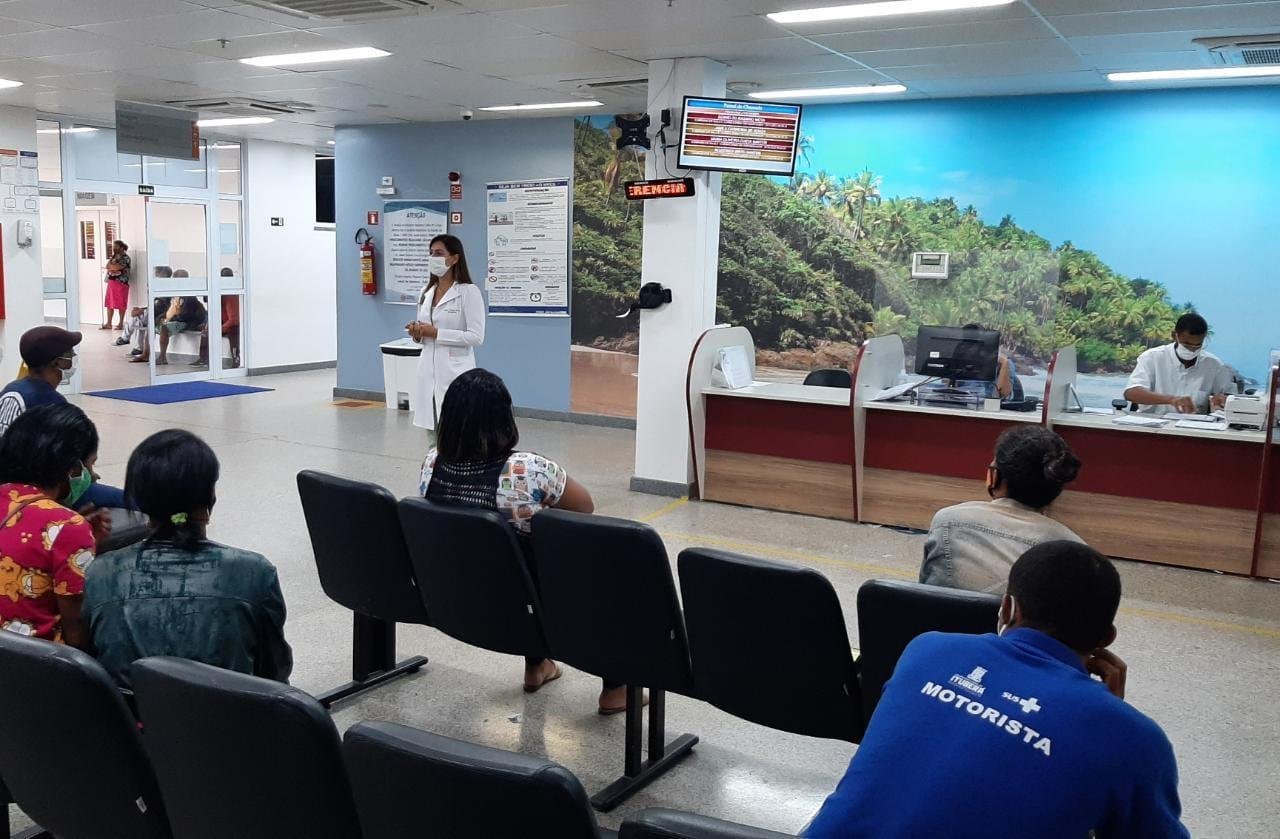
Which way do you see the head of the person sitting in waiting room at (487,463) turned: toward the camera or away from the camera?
away from the camera

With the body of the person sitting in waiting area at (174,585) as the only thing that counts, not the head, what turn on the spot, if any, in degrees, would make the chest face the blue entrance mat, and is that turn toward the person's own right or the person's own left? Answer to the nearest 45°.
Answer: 0° — they already face it

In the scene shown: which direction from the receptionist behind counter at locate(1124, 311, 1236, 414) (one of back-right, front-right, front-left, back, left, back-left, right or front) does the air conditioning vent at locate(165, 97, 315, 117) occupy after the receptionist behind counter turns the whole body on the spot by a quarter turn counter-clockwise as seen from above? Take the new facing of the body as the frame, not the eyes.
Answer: back

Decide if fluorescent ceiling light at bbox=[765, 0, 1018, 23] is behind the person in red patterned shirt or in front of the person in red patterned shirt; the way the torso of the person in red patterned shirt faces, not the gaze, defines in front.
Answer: in front

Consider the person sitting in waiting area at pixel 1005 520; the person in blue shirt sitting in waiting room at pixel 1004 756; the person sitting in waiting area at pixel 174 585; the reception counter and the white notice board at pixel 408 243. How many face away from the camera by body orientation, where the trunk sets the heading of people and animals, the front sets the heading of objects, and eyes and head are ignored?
3

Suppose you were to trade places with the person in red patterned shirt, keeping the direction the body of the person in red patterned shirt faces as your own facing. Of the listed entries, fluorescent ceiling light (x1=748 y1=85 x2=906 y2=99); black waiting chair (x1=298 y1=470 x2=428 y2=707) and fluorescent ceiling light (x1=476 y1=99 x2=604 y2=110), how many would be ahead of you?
3

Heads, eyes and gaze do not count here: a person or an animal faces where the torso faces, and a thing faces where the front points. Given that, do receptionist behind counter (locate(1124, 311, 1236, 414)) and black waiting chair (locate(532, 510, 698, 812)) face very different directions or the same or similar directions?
very different directions

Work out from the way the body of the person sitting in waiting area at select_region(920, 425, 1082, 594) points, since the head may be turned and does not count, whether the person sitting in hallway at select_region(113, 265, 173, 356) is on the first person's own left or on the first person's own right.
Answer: on the first person's own left

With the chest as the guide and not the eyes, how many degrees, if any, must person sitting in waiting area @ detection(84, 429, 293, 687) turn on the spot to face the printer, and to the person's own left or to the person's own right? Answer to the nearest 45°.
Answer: approximately 90° to the person's own right

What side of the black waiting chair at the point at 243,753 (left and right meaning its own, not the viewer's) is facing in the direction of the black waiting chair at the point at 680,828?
right

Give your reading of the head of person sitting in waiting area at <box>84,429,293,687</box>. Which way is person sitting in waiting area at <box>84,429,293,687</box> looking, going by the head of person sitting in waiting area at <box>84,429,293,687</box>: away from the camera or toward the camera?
away from the camera

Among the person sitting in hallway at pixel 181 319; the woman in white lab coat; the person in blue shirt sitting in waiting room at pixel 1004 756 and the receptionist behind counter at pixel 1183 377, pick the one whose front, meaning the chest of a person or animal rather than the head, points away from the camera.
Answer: the person in blue shirt sitting in waiting room at pixel 1004 756

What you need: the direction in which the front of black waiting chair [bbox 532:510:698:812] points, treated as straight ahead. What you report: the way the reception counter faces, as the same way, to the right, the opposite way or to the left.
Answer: the opposite way
